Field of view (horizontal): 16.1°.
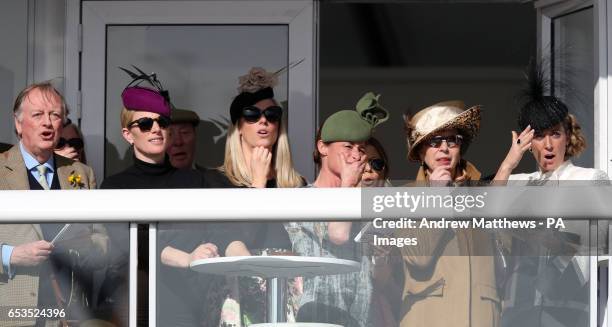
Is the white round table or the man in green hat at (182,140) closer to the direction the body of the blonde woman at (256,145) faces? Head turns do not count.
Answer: the white round table

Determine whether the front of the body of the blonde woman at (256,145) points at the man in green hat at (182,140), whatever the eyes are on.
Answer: no

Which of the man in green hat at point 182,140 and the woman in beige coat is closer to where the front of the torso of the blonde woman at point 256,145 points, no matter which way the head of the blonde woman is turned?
the woman in beige coat

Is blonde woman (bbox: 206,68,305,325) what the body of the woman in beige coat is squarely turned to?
no

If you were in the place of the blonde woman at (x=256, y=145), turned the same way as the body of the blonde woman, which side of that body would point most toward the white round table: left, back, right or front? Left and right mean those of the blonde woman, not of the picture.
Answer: front

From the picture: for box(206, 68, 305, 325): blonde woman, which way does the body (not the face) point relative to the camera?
toward the camera

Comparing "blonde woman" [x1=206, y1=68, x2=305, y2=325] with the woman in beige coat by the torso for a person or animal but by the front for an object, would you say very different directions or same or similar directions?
same or similar directions

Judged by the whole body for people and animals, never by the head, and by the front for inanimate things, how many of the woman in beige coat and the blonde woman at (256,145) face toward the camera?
2

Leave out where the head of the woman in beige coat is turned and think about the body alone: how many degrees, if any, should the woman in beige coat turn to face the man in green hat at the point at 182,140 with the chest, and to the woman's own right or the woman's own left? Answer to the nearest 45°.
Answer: approximately 135° to the woman's own right

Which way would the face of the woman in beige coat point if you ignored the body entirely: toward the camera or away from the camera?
toward the camera

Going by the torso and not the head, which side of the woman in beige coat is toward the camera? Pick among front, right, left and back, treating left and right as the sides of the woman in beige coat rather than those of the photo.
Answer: front
